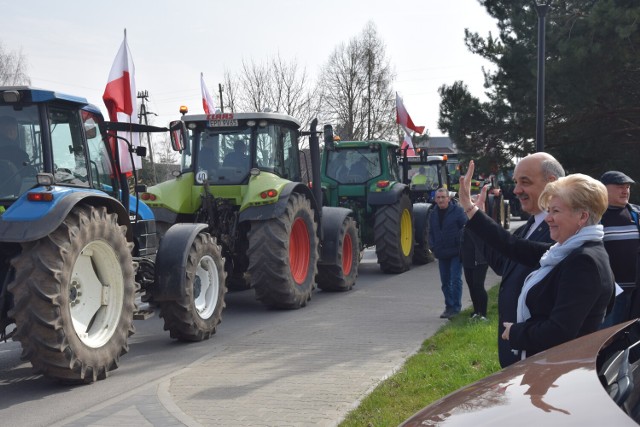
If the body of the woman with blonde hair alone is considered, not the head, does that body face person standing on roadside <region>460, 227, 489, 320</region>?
no

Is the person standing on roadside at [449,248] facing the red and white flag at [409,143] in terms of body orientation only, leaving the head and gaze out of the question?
no

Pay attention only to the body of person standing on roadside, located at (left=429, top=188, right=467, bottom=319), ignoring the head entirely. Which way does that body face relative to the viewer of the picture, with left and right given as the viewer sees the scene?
facing the viewer and to the left of the viewer

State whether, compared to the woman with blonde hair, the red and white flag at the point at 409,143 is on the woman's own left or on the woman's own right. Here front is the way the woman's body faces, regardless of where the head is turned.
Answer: on the woman's own right

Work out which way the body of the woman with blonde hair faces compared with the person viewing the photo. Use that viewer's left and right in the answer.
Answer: facing to the left of the viewer

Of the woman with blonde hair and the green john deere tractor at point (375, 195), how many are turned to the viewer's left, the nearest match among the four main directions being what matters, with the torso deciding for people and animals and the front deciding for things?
1
